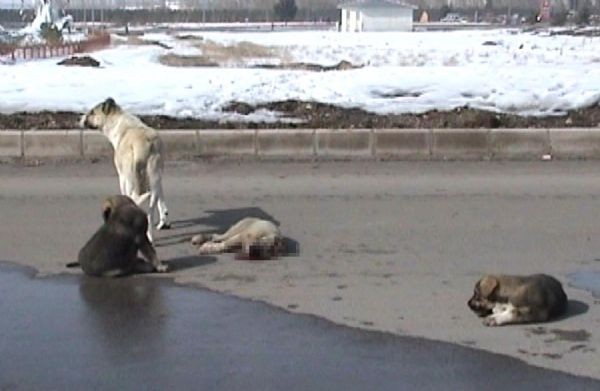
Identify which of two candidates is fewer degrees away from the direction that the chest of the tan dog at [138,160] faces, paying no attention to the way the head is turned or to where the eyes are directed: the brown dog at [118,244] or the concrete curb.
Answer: the concrete curb

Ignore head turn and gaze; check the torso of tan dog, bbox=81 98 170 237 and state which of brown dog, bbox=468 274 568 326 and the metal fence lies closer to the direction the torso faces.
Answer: the metal fence

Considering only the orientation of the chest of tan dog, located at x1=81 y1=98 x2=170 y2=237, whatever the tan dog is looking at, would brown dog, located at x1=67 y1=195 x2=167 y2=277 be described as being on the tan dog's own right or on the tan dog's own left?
on the tan dog's own left

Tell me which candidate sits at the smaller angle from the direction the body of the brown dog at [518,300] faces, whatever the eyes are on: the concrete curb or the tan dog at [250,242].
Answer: the tan dog

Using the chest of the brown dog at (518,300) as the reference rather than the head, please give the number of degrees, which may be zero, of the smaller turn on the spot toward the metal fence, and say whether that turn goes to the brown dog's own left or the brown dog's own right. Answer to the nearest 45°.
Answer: approximately 45° to the brown dog's own right

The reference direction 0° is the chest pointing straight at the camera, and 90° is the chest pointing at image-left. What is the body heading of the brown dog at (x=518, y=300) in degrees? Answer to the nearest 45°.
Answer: approximately 90°

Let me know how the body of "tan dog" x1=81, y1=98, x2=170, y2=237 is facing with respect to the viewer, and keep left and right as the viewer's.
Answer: facing away from the viewer and to the left of the viewer

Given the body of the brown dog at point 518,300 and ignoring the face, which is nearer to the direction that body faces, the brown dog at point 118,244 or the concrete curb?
the brown dog
